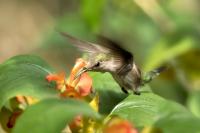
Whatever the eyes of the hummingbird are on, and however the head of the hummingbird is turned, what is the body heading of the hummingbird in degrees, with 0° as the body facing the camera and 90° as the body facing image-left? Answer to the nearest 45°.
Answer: approximately 90°

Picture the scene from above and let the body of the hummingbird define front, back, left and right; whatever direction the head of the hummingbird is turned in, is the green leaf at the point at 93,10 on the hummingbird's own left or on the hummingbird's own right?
on the hummingbird's own right

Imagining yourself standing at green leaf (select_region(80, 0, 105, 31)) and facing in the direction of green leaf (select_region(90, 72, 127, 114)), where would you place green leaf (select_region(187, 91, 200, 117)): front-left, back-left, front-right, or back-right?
front-left

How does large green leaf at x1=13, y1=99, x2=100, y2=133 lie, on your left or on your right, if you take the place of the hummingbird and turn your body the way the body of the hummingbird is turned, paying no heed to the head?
on your left

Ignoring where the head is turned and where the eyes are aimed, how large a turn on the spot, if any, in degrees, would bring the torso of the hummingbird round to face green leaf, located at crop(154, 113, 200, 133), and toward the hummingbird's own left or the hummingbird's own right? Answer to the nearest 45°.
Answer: approximately 135° to the hummingbird's own left

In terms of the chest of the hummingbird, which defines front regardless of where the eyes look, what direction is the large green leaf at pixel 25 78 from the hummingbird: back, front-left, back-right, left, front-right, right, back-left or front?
front
